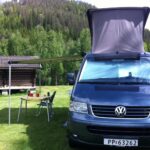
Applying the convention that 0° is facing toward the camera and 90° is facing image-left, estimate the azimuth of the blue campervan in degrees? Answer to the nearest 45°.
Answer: approximately 0°
